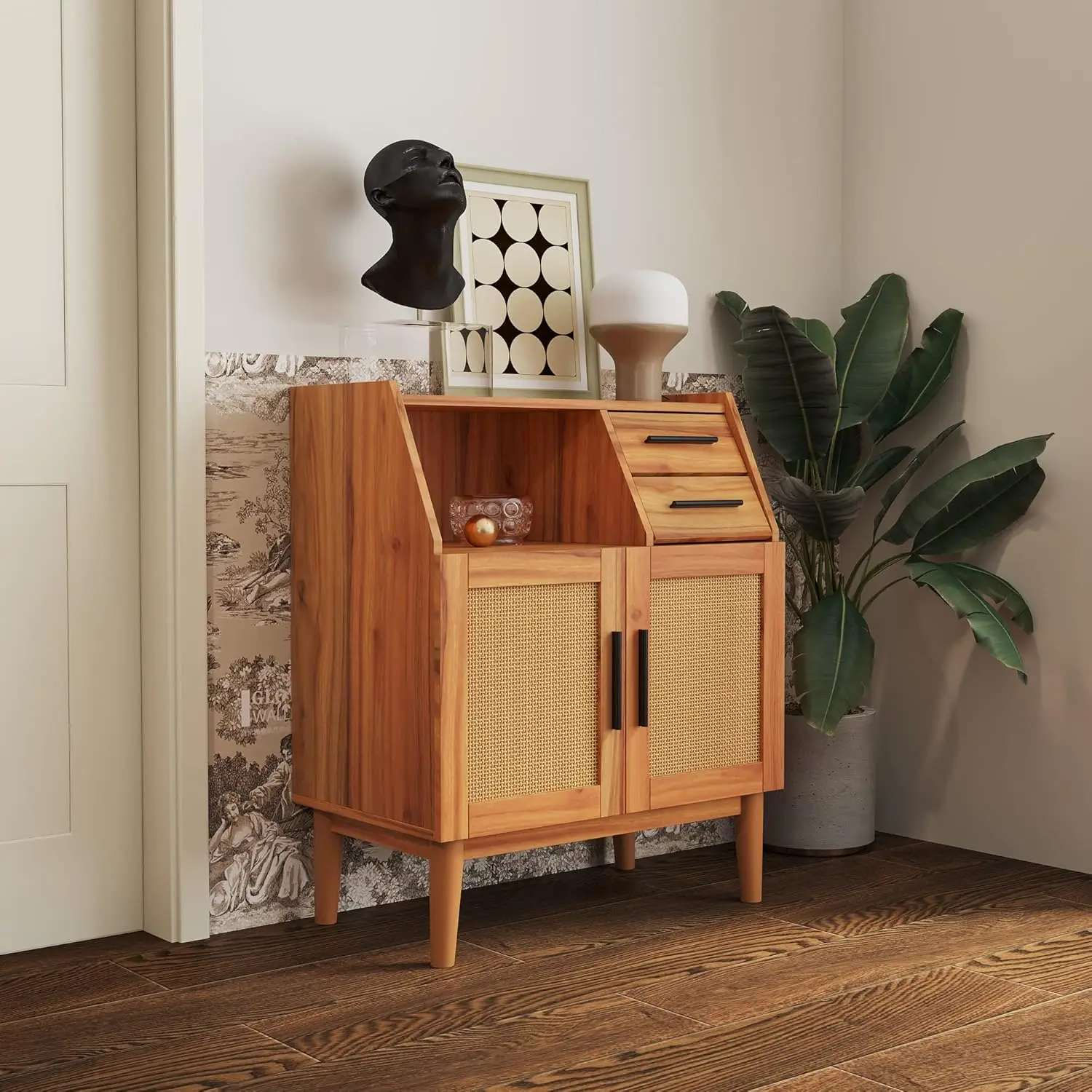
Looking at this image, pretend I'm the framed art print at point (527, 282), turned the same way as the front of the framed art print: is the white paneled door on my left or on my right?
on my right

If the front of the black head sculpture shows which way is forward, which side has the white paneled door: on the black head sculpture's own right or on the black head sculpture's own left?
on the black head sculpture's own right

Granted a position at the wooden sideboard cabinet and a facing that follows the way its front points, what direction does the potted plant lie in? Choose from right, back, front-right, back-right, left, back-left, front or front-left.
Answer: left

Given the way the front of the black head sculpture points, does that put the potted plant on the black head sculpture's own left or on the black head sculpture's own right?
on the black head sculpture's own left

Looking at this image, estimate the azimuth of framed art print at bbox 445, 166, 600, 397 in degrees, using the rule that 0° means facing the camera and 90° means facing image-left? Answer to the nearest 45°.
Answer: approximately 315°

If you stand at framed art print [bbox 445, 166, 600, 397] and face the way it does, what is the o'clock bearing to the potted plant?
The potted plant is roughly at 10 o'clock from the framed art print.
